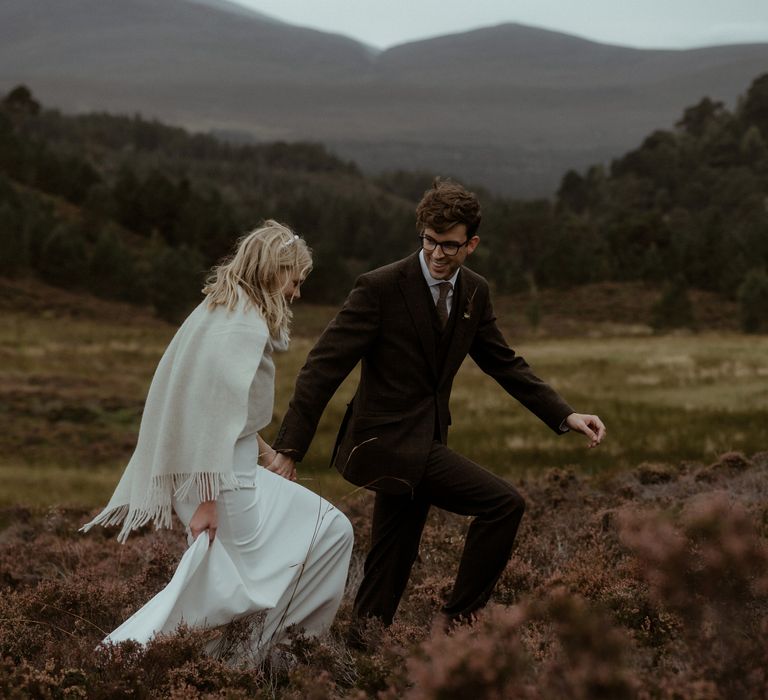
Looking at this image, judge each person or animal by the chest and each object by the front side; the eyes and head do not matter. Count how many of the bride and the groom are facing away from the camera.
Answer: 0

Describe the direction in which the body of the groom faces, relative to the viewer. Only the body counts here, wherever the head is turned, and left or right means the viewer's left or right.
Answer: facing the viewer and to the right of the viewer

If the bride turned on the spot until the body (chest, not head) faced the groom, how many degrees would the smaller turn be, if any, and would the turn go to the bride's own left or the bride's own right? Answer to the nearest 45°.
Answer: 0° — they already face them

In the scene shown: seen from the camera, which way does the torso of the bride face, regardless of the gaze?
to the viewer's right

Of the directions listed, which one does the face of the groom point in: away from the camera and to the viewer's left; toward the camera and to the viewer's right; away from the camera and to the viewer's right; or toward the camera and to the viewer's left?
toward the camera and to the viewer's left

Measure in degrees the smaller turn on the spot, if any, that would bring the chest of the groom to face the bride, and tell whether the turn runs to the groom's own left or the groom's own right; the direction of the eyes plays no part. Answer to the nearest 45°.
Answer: approximately 90° to the groom's own right
